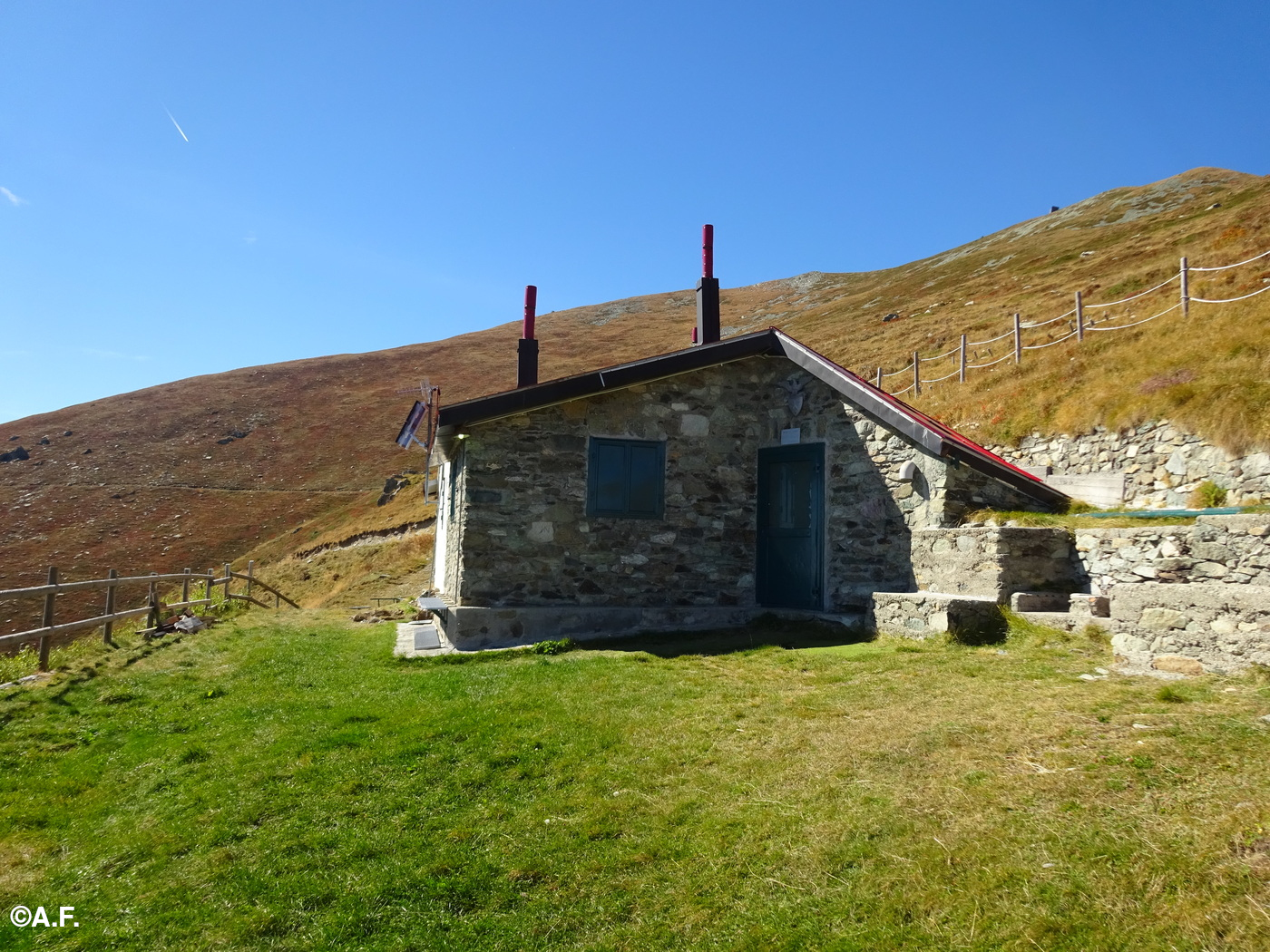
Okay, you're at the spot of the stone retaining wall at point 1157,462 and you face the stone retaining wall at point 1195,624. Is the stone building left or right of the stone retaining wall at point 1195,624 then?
right

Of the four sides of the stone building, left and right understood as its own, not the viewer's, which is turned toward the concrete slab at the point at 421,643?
right

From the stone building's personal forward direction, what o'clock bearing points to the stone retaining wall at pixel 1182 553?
The stone retaining wall is roughly at 10 o'clock from the stone building.

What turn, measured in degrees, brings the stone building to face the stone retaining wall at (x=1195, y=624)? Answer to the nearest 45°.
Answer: approximately 45° to its left

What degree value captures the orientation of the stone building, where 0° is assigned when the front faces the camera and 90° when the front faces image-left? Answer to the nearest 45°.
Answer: approximately 0°

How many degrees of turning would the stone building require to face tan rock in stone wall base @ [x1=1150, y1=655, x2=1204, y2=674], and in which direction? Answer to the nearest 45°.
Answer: approximately 45° to its left

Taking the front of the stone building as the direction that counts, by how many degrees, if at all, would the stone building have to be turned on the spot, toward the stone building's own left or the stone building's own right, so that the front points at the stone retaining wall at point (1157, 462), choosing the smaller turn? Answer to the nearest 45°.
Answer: approximately 90° to the stone building's own left

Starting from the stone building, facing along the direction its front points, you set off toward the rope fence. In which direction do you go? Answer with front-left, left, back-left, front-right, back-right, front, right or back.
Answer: back-left

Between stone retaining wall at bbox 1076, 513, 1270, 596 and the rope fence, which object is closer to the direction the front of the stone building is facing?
the stone retaining wall

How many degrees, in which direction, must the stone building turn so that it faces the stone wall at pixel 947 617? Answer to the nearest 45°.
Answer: approximately 45° to its left

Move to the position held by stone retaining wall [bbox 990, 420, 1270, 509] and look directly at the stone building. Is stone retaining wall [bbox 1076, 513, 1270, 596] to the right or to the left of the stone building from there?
left
